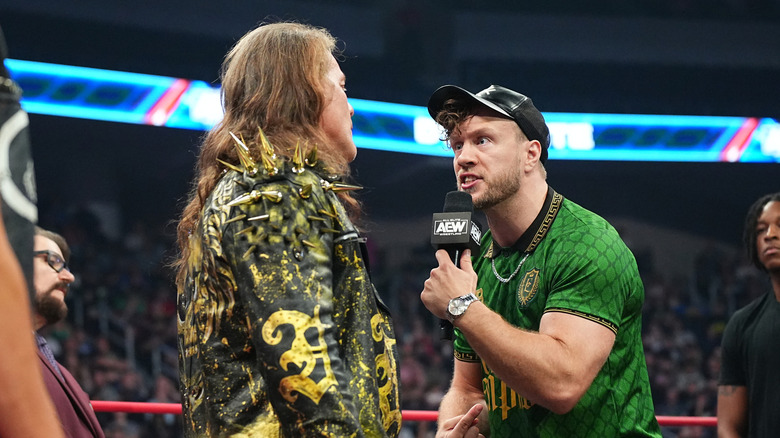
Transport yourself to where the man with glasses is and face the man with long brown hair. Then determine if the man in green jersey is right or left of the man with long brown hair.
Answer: left

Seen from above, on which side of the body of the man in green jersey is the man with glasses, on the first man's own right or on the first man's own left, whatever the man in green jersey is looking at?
on the first man's own right

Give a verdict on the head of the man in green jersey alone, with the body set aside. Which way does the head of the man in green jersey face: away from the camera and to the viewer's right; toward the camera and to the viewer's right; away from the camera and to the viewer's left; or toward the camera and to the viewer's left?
toward the camera and to the viewer's left

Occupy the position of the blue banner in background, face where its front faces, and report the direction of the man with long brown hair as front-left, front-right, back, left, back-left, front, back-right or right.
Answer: front

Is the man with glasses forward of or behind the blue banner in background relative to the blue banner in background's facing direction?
forward

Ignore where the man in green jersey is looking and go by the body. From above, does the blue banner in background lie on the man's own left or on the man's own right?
on the man's own right

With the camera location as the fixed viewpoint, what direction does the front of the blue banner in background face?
facing the viewer

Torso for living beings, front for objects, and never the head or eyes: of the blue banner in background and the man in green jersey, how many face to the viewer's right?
0

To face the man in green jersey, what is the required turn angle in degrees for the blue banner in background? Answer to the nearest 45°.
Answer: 0° — it already faces them

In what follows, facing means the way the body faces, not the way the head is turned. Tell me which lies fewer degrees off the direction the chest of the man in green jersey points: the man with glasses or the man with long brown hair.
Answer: the man with long brown hair

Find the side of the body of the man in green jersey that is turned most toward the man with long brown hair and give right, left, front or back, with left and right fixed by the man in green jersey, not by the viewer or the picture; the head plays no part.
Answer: front

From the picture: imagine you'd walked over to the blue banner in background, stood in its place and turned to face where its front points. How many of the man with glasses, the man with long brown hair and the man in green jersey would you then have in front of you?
3

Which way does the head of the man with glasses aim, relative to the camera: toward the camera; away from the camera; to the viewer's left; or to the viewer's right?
to the viewer's right
